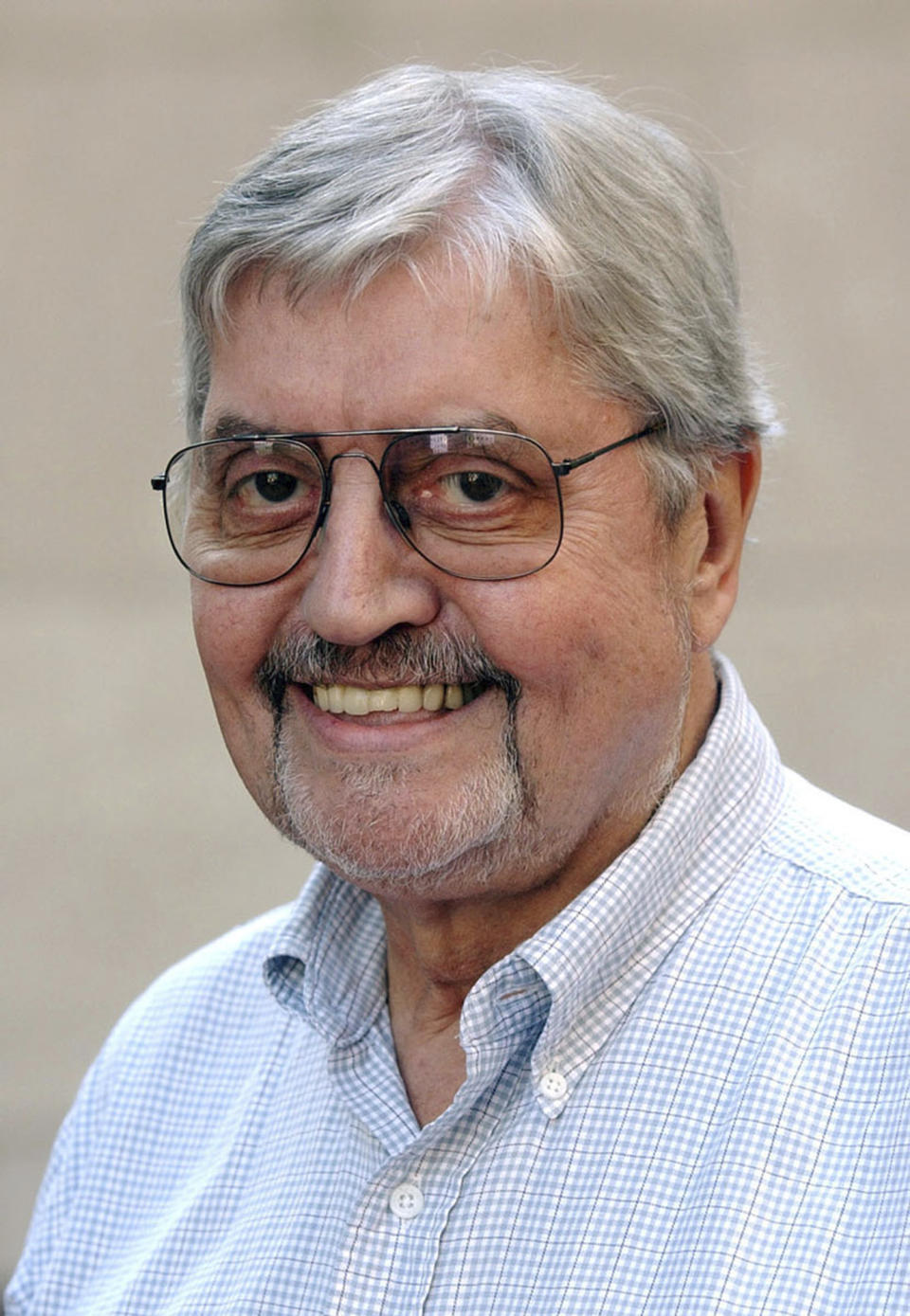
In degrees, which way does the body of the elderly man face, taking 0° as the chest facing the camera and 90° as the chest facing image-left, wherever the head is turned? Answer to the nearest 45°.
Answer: approximately 45°
